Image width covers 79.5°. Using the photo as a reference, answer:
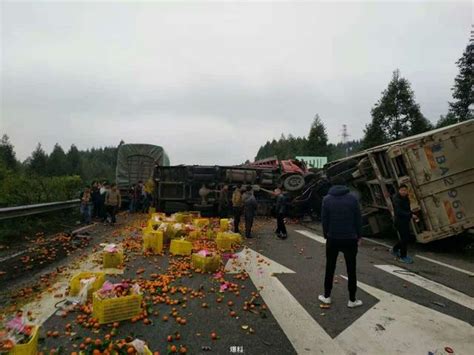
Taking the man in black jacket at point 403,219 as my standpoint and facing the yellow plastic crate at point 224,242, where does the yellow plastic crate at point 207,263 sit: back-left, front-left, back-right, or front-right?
front-left

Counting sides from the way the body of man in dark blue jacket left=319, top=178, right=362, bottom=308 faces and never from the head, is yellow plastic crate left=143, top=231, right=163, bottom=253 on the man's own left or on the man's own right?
on the man's own left

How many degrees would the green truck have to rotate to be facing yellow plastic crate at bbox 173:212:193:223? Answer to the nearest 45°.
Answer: approximately 180°

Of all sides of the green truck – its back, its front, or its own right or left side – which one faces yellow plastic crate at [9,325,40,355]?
back

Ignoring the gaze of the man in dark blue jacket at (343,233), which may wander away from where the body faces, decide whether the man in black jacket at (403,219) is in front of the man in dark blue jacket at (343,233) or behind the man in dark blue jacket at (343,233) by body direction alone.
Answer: in front

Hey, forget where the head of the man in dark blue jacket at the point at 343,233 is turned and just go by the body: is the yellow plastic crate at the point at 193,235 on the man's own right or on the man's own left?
on the man's own left

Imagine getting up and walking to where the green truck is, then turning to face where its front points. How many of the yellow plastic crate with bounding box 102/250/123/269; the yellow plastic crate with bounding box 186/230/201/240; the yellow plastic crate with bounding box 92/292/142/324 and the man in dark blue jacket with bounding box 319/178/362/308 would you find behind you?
4

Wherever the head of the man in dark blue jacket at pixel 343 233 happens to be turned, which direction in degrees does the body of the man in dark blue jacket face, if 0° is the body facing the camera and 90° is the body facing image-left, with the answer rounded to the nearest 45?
approximately 180°

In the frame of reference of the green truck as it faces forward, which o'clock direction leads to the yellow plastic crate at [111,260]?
The yellow plastic crate is roughly at 6 o'clock from the green truck.

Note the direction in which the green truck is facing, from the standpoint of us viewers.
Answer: facing away from the viewer

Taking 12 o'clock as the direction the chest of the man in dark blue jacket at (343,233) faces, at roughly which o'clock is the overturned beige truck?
The overturned beige truck is roughly at 1 o'clock from the man in dark blue jacket.

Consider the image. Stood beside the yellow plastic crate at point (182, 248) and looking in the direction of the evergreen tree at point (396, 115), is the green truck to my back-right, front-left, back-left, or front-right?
front-left

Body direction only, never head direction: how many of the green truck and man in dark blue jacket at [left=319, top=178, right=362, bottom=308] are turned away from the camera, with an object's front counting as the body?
2

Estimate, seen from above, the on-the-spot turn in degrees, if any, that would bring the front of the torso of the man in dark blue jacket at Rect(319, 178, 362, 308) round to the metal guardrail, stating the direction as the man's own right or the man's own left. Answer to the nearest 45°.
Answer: approximately 90° to the man's own left
